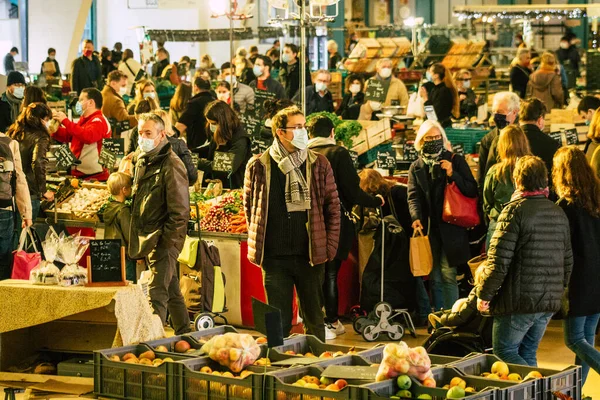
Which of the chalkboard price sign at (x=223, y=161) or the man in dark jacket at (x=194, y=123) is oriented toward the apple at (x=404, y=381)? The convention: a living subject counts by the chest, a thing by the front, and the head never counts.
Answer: the chalkboard price sign

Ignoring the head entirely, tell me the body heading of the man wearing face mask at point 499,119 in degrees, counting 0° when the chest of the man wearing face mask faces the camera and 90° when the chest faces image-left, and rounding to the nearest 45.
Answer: approximately 45°

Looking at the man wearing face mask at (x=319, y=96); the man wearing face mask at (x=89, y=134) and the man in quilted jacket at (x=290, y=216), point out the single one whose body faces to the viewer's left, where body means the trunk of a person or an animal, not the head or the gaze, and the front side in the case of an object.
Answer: the man wearing face mask at (x=89, y=134)

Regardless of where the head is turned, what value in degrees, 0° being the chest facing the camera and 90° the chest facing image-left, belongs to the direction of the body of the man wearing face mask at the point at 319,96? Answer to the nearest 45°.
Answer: approximately 0°

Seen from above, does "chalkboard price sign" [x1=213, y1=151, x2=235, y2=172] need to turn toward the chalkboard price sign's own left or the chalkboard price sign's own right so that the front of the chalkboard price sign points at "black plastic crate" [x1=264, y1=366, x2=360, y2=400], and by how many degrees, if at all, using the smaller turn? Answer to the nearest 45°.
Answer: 0° — it already faces it

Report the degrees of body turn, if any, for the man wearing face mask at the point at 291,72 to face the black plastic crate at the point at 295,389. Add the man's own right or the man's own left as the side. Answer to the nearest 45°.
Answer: approximately 45° to the man's own left

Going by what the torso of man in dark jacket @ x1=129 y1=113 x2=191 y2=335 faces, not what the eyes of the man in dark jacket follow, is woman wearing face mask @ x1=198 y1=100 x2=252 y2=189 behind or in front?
behind

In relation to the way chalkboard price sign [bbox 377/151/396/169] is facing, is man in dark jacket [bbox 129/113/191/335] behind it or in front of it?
in front

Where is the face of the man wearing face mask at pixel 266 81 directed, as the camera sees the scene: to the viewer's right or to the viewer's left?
to the viewer's left
